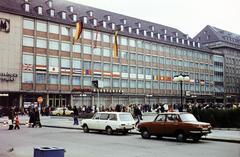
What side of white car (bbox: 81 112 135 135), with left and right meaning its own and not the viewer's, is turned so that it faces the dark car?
back
